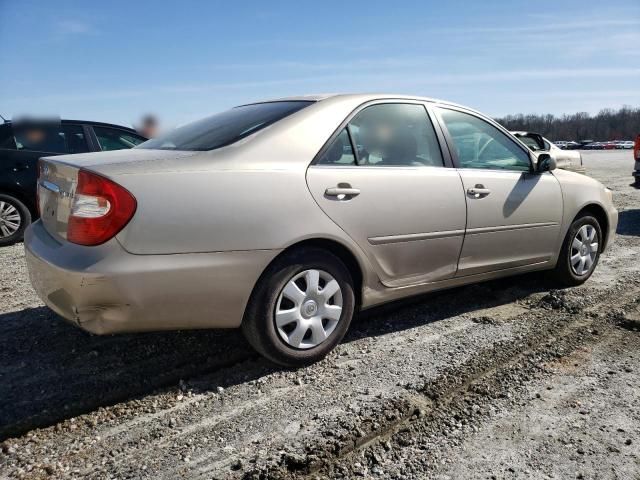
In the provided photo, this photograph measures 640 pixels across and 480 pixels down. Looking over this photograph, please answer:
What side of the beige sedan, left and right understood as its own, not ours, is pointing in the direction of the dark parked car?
left

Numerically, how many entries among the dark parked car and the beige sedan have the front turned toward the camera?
0

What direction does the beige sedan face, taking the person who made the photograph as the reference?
facing away from the viewer and to the right of the viewer
